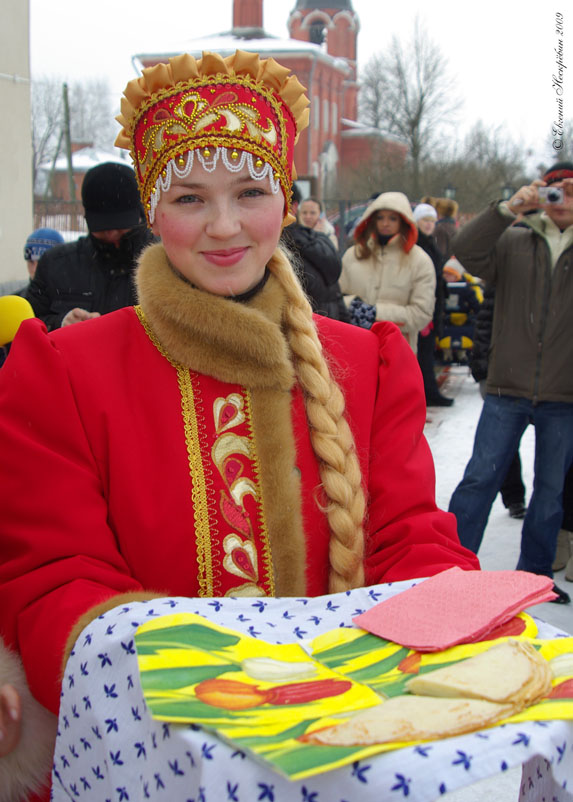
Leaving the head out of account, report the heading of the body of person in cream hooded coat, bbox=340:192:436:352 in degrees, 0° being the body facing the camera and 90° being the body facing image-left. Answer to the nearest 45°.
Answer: approximately 0°

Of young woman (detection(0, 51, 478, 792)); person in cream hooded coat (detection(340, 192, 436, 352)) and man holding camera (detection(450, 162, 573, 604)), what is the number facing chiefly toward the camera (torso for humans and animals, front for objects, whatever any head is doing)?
3

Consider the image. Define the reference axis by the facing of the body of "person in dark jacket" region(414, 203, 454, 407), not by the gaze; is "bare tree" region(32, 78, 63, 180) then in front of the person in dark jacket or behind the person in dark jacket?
behind

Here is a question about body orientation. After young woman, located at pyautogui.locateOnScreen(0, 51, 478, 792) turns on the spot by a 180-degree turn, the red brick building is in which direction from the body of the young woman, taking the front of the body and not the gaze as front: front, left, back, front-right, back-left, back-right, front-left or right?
front

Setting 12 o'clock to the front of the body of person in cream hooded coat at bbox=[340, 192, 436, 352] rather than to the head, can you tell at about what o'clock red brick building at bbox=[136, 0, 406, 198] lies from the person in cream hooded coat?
The red brick building is roughly at 6 o'clock from the person in cream hooded coat.

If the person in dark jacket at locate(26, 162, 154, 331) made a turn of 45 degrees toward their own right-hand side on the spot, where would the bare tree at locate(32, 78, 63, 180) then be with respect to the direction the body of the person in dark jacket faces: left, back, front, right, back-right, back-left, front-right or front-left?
back-right

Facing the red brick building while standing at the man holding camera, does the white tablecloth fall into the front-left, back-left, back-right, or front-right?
back-left
